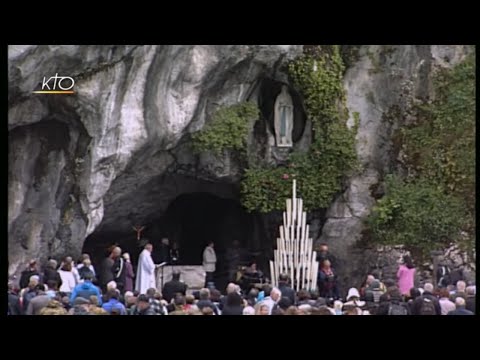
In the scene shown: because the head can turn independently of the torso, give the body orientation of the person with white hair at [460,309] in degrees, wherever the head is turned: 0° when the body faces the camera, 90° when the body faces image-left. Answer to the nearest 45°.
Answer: approximately 180°

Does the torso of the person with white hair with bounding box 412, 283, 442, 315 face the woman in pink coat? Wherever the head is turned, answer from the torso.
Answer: yes

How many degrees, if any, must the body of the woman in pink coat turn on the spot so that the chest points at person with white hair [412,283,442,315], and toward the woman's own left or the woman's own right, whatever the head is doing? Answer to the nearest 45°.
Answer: approximately 180°

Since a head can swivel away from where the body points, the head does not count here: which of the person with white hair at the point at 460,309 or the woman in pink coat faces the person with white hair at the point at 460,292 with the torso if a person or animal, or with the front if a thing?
the person with white hair at the point at 460,309

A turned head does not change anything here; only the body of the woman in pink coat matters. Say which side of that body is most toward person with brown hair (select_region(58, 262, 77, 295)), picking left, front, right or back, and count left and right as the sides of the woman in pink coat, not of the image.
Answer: left

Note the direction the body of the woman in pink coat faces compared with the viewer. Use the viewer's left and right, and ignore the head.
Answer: facing away from the viewer

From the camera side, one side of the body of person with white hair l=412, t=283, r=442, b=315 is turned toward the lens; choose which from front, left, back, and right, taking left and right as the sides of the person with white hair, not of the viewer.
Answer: back

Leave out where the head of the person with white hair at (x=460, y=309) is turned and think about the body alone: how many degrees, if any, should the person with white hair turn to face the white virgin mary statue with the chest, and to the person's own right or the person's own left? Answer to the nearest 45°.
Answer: approximately 45° to the person's own left

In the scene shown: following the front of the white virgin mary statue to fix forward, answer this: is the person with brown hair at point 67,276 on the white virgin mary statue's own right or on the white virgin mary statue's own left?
on the white virgin mary statue's own right
